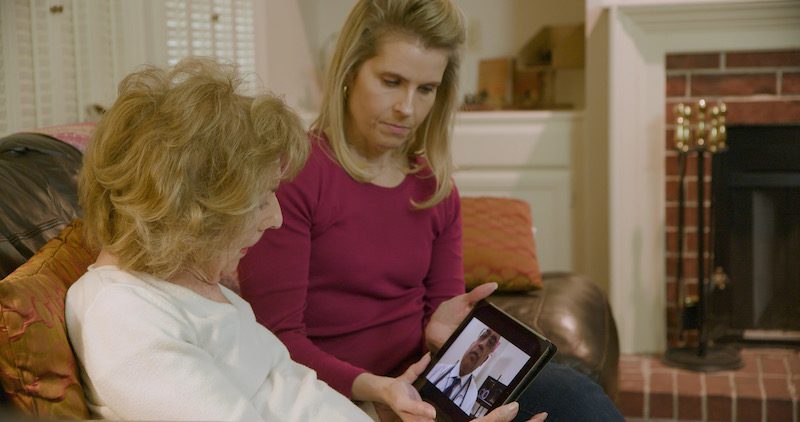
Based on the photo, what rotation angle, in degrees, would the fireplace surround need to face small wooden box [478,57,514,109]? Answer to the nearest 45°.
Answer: approximately 135° to its right

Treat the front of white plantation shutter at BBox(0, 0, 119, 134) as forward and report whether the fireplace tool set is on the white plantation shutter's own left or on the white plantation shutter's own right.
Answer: on the white plantation shutter's own left

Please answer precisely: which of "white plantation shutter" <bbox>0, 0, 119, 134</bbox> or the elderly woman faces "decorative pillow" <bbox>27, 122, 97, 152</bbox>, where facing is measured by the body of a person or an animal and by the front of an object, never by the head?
the white plantation shutter

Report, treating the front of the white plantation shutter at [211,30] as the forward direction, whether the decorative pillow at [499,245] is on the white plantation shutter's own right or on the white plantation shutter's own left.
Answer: on the white plantation shutter's own left

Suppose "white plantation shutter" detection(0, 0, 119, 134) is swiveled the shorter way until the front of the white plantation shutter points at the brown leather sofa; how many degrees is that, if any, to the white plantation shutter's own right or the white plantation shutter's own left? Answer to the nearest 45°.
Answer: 0° — it already faces it

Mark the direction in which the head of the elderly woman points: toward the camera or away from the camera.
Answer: away from the camera

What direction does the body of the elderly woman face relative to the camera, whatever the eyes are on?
to the viewer's right

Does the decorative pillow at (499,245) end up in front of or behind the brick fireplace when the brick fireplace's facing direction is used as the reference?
in front

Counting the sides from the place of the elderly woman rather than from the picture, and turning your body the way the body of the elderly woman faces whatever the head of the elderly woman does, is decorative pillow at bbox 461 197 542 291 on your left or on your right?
on your left

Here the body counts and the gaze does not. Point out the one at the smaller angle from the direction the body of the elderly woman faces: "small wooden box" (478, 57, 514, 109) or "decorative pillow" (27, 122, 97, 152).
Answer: the small wooden box

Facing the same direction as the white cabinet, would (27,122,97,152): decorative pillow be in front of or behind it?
in front
